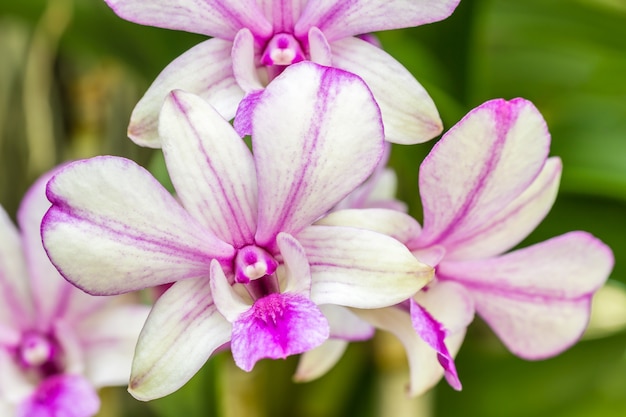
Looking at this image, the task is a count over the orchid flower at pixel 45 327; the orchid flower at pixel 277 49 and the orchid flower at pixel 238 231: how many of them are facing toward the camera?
3

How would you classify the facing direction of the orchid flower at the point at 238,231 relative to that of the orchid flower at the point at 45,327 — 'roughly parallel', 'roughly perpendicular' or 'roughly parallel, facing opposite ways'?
roughly parallel

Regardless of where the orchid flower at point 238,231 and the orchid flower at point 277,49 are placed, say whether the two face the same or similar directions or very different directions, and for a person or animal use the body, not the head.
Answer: same or similar directions

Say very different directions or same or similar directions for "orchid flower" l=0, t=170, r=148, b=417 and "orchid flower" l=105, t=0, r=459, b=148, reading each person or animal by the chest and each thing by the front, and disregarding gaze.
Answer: same or similar directions

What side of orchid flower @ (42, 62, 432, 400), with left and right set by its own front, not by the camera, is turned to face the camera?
front
